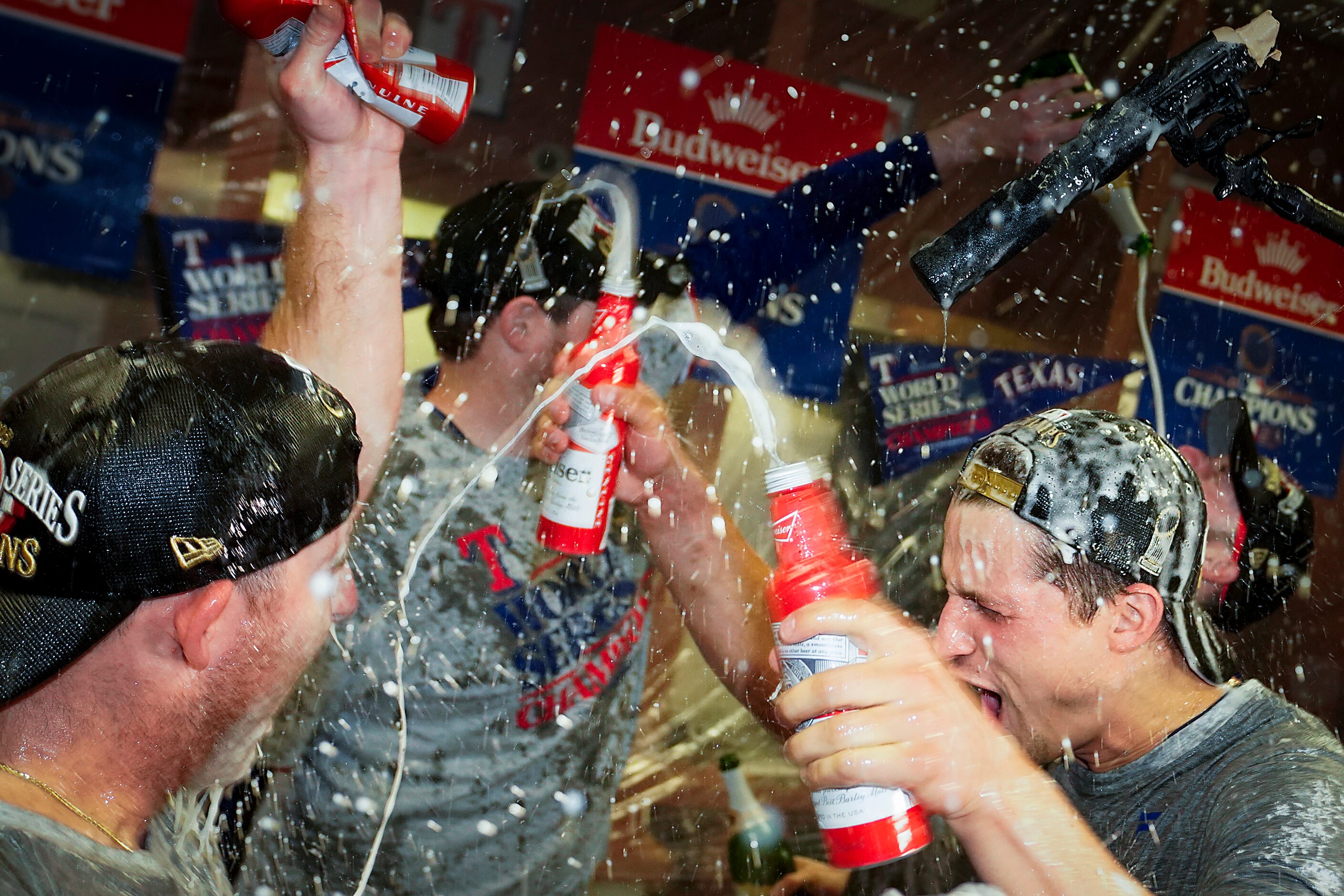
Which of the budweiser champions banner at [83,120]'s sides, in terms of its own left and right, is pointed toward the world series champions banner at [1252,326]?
left

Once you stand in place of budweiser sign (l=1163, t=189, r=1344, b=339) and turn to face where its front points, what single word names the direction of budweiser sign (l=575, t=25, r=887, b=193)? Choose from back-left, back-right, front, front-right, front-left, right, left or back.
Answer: front-right

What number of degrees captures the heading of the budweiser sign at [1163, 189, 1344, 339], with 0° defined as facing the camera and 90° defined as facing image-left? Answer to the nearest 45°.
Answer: approximately 0°

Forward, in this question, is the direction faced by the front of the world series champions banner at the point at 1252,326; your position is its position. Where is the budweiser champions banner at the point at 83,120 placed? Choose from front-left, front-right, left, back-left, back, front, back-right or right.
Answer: front-right

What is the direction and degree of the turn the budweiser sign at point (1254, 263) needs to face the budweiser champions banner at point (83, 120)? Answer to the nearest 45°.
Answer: approximately 45° to its right

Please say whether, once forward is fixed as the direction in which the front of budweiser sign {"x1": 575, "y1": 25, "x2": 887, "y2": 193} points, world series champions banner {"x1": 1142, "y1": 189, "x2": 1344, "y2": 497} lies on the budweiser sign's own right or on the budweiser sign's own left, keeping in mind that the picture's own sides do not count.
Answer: on the budweiser sign's own left

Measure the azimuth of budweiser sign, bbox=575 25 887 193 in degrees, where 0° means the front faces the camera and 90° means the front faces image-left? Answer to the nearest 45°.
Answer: approximately 0°
